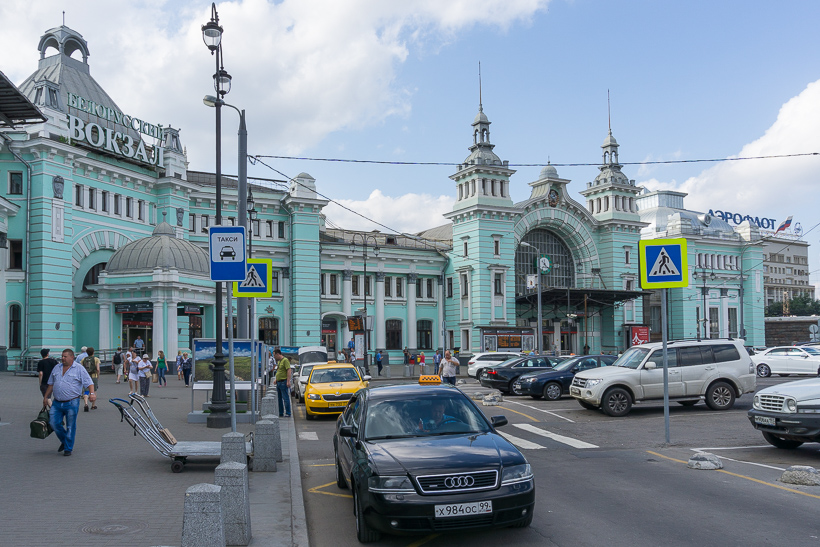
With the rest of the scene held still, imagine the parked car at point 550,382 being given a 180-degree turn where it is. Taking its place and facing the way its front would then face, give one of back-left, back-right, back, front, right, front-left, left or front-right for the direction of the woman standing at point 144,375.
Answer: back-left

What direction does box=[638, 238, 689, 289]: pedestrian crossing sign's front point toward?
toward the camera

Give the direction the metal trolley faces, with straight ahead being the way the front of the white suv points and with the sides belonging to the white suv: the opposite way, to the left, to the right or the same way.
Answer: the opposite way

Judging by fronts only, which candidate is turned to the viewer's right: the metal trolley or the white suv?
the metal trolley

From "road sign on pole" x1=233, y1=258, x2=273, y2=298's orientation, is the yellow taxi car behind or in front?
behind

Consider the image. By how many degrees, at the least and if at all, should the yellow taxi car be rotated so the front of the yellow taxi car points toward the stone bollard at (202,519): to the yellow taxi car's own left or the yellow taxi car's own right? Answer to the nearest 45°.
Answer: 0° — it already faces it

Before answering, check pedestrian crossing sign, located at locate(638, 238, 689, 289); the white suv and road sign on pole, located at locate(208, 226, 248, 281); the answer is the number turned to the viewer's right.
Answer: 0

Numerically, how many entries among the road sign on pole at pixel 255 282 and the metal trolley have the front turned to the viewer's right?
1

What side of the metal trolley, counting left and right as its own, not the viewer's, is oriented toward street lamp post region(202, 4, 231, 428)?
left

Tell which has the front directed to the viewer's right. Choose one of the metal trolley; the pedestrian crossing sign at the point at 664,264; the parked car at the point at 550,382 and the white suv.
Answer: the metal trolley

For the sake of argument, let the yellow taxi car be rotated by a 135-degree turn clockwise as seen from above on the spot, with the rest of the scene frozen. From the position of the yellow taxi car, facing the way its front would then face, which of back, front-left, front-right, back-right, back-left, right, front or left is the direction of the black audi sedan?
back-left

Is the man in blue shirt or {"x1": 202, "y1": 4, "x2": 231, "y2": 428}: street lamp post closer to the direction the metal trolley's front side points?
the street lamp post

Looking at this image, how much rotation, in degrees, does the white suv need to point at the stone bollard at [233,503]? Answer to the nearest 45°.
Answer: approximately 45° to its left

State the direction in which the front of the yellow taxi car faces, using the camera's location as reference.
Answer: facing the viewer

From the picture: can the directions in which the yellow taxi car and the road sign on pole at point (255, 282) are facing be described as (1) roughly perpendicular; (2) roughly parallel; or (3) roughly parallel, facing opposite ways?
roughly parallel

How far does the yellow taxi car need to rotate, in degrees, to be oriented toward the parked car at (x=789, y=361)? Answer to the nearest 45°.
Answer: approximately 135° to its left

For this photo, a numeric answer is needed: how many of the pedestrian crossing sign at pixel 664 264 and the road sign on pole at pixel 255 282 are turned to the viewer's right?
0

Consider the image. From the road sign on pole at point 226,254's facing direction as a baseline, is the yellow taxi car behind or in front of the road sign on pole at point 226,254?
behind

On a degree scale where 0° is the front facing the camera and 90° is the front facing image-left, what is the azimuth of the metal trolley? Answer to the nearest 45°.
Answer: approximately 270°

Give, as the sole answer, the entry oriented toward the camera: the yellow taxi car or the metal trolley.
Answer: the yellow taxi car
